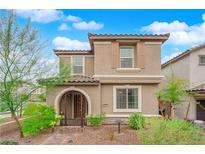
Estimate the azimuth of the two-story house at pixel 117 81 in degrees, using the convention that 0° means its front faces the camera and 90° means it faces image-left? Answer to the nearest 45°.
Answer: approximately 0°

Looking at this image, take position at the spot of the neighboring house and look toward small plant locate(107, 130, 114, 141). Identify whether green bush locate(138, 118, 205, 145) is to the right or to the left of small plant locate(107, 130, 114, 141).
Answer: left

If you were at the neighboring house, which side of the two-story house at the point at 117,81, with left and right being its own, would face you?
left

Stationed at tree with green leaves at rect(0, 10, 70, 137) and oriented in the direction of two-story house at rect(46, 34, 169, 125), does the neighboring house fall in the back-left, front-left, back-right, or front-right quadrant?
front-right

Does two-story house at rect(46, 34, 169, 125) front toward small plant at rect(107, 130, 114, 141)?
yes

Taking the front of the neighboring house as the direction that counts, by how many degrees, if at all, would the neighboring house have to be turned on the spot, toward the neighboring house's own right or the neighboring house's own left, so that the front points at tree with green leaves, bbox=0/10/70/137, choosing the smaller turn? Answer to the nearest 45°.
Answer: approximately 45° to the neighboring house's own right

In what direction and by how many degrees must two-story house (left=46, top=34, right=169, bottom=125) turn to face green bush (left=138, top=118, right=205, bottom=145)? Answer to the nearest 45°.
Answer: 0° — it already faces it

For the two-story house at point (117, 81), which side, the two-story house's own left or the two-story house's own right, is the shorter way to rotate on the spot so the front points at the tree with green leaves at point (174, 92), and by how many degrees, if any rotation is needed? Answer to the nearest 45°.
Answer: approximately 45° to the two-story house's own left

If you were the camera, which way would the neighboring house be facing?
facing the viewer

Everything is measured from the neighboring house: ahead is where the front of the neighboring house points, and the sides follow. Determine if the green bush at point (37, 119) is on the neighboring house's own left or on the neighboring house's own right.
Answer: on the neighboring house's own right

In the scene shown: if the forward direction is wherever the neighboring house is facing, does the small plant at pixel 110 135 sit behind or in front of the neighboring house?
in front

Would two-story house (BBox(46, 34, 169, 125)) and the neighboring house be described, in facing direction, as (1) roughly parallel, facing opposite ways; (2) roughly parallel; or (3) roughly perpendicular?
roughly parallel

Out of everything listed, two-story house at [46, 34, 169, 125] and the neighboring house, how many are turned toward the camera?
2

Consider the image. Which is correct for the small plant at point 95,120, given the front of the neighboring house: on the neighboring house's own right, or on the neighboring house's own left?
on the neighboring house's own right
